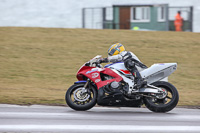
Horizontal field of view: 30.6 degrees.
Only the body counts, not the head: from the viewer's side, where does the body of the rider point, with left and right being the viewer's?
facing to the left of the viewer

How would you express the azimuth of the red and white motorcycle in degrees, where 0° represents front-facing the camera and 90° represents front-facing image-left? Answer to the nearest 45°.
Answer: approximately 90°
